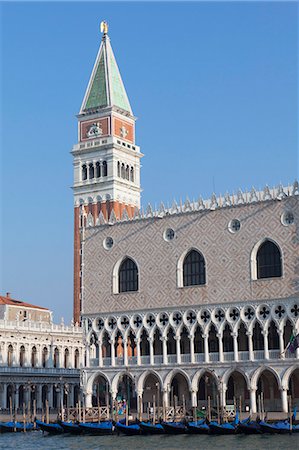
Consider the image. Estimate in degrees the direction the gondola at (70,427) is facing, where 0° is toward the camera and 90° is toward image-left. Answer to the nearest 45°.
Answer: approximately 45°

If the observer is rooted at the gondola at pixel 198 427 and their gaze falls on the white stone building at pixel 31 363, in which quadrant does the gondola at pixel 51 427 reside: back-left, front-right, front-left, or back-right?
front-left

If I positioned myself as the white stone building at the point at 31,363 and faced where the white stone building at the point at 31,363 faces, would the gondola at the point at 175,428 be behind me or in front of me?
in front

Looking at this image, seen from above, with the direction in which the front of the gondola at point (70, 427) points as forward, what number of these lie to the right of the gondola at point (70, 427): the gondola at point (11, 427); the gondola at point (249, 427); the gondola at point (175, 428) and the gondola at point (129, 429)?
1

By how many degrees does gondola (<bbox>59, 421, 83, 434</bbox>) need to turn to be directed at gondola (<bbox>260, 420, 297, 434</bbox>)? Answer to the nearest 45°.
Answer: approximately 90° to its left

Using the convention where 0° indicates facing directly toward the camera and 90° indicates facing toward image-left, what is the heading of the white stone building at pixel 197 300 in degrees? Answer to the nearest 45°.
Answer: approximately 45°

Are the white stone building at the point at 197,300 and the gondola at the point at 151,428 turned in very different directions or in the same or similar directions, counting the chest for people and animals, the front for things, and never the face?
same or similar directions

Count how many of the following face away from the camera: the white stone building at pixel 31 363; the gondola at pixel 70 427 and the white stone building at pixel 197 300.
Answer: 0

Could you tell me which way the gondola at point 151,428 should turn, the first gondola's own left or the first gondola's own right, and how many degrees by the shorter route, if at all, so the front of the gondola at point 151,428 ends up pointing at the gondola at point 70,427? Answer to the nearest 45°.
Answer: approximately 90° to the first gondola's own right

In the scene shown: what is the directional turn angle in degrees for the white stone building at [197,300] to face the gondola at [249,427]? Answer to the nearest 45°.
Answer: approximately 45° to its left

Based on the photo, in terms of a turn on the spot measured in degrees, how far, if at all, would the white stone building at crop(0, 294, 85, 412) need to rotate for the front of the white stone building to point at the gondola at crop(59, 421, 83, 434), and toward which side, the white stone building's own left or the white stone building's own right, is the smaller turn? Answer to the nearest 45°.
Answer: approximately 45° to the white stone building's own right

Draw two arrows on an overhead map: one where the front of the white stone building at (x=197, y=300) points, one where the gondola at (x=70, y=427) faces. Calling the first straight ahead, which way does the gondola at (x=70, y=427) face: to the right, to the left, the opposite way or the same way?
the same way

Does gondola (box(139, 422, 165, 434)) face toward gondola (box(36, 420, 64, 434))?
no

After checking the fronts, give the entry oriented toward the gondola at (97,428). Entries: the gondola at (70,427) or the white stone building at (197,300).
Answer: the white stone building

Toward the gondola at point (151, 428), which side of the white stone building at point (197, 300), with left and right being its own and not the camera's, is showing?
front

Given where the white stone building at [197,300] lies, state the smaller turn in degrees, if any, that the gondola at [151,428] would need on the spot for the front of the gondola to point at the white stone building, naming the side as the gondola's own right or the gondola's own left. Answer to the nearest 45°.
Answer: approximately 180°

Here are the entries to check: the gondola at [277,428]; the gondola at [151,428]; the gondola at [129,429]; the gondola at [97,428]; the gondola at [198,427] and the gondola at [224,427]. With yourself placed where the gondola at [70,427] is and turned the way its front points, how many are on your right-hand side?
0

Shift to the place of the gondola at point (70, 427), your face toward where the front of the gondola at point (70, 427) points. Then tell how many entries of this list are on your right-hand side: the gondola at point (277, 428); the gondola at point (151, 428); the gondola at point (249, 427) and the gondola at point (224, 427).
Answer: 0

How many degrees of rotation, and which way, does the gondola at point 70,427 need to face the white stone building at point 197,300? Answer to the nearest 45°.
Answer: approximately 180°

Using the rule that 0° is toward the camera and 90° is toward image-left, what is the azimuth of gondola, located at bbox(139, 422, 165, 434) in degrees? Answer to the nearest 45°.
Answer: approximately 45°
